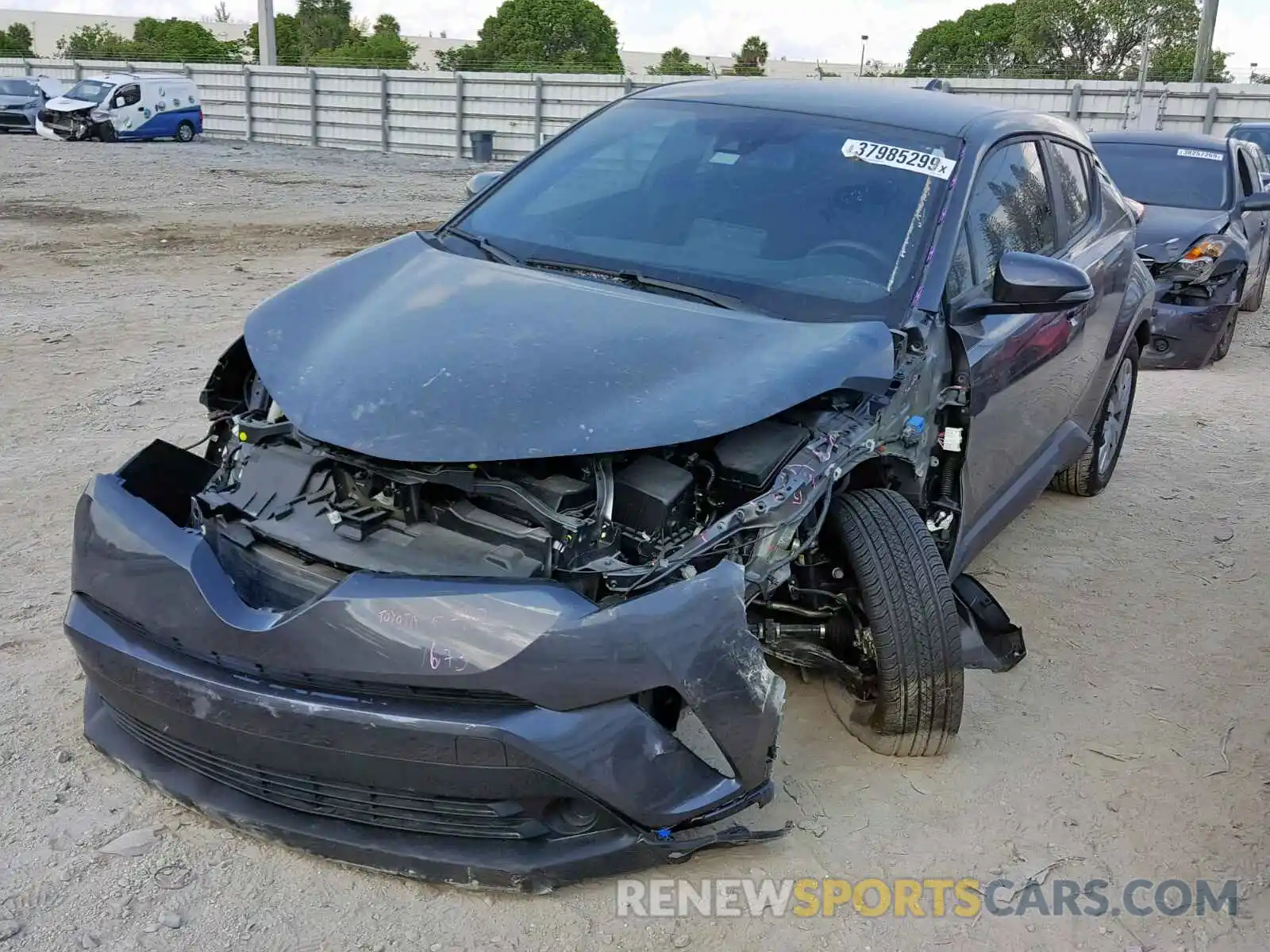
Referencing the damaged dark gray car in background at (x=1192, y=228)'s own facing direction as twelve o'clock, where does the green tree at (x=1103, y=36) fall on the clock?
The green tree is roughly at 6 o'clock from the damaged dark gray car in background.

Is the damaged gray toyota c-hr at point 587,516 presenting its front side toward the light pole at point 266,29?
no

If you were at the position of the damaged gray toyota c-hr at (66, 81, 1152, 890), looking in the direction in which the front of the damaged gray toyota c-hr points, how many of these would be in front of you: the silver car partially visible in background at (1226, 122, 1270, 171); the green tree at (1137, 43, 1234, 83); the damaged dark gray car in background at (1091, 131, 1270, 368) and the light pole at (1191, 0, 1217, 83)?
0

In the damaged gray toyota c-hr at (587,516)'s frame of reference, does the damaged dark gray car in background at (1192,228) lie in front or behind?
behind

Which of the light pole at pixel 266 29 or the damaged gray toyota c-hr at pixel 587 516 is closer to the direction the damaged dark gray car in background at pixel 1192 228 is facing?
the damaged gray toyota c-hr

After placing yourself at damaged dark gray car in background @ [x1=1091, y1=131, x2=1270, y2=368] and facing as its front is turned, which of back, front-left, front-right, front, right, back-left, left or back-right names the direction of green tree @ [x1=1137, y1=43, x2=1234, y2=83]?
back

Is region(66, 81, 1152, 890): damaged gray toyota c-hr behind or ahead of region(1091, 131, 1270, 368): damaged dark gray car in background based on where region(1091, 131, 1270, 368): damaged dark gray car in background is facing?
ahead

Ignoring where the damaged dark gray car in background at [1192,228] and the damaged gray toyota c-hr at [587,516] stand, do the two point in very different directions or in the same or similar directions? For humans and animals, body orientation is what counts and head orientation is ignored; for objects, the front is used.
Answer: same or similar directions

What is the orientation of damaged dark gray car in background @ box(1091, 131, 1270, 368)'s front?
toward the camera

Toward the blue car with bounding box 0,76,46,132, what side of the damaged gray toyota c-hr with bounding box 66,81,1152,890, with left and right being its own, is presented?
right

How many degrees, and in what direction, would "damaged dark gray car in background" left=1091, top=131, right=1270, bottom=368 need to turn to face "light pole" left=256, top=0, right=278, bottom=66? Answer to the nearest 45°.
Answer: approximately 135° to its right

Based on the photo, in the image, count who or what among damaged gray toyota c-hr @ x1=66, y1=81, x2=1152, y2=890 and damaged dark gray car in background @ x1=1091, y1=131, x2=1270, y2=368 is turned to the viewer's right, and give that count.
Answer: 0

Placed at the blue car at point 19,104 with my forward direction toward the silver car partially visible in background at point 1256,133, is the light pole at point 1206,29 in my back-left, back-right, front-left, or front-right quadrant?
front-left

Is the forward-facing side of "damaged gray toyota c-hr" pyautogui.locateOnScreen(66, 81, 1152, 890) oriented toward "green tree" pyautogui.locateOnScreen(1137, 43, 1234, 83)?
no

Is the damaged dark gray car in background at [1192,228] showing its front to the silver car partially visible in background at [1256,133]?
no
